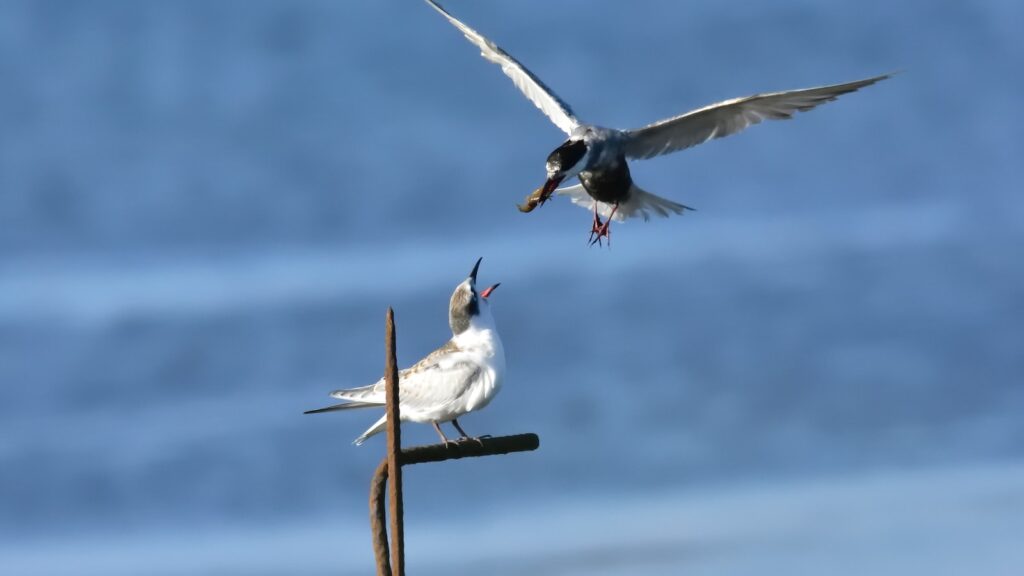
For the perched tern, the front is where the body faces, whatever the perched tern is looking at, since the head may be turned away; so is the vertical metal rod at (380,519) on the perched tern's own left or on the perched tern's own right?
on the perched tern's own right

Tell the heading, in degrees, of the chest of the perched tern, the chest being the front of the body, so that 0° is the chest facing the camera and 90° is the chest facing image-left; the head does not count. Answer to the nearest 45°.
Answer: approximately 270°

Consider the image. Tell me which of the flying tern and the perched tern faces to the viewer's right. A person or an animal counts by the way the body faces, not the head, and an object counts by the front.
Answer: the perched tern

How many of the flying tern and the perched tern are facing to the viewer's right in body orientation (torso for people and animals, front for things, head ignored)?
1

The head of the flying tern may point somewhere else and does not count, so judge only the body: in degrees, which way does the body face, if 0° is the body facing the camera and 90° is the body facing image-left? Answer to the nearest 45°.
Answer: approximately 45°

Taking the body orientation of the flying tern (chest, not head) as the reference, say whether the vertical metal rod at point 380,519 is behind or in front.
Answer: in front
